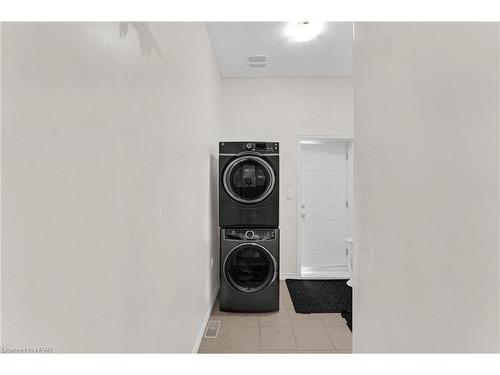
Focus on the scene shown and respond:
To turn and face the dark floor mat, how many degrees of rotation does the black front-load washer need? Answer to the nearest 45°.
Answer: approximately 135° to its left

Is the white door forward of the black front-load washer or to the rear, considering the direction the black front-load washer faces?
to the rear

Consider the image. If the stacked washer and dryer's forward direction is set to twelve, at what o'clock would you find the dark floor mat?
The dark floor mat is roughly at 8 o'clock from the stacked washer and dryer.

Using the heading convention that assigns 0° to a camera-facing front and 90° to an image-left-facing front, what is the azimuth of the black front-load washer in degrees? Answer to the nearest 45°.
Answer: approximately 0°

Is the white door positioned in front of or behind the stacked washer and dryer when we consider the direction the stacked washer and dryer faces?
behind
